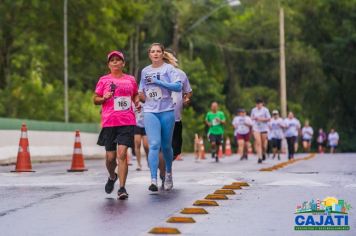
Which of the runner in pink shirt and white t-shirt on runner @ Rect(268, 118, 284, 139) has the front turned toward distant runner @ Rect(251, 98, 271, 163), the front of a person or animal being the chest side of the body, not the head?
the white t-shirt on runner

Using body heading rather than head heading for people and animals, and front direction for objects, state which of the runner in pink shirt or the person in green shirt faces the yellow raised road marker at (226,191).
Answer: the person in green shirt

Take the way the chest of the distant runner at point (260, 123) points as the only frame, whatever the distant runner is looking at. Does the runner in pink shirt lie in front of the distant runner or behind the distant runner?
in front

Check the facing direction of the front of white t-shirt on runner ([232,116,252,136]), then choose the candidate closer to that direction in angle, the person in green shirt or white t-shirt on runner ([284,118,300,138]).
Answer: the person in green shirt

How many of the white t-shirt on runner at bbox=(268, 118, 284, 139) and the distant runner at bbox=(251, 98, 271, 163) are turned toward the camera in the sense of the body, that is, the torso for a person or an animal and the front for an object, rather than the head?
2

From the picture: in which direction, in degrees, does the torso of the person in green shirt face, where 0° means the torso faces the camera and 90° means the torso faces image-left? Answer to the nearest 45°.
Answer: approximately 0°
